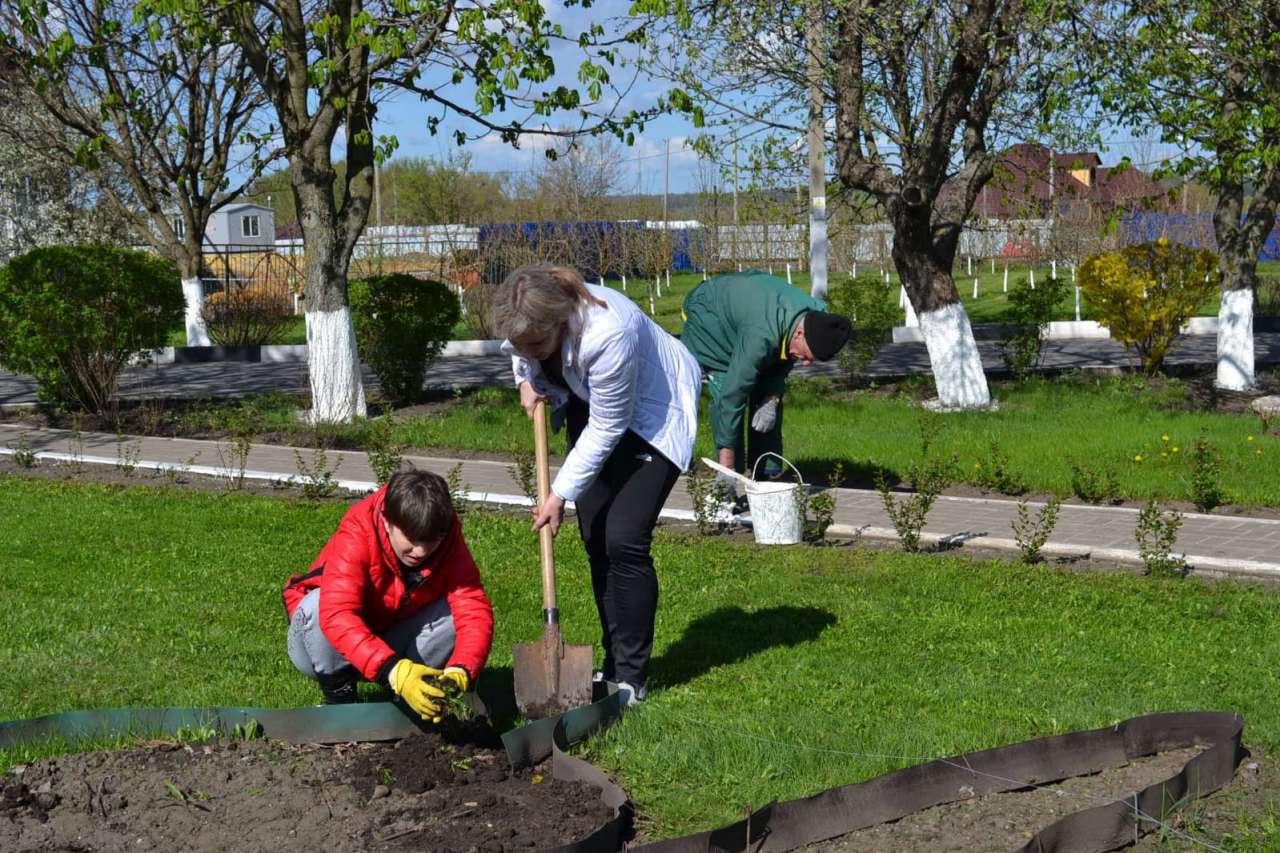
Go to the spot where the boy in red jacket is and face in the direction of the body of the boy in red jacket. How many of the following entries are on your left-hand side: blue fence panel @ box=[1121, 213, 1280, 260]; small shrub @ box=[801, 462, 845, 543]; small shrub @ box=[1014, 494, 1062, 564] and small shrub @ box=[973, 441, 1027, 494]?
4

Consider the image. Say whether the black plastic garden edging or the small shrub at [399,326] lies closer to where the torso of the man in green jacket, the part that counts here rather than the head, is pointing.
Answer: the black plastic garden edging

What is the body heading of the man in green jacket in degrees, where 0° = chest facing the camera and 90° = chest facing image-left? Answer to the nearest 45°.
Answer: approximately 270°

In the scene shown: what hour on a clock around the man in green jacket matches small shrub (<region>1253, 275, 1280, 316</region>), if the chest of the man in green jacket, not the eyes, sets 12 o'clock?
The small shrub is roughly at 10 o'clock from the man in green jacket.

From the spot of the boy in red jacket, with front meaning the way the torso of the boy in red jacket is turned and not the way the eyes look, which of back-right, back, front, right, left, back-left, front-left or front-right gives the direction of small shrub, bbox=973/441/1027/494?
left

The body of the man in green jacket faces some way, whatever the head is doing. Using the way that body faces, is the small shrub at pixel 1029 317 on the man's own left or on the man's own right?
on the man's own left

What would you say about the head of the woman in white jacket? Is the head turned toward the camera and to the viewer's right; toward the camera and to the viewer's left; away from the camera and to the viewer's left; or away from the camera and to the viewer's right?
toward the camera and to the viewer's left

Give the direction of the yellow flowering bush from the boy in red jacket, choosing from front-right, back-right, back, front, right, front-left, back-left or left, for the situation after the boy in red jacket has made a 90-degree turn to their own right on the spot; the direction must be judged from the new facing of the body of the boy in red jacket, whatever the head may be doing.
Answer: back

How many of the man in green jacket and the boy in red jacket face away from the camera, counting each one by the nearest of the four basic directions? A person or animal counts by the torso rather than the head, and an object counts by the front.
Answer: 0

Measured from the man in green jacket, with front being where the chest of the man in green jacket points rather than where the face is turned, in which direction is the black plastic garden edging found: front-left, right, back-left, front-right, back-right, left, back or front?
right

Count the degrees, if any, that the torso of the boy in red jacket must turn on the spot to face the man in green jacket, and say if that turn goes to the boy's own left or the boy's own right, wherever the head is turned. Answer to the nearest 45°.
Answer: approximately 90° to the boy's own left

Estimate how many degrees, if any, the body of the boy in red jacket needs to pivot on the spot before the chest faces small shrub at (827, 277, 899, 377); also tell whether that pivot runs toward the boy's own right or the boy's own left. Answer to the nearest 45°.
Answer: approximately 90° to the boy's own left

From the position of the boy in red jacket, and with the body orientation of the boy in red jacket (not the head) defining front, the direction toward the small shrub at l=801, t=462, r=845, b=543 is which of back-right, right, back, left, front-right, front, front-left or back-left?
left

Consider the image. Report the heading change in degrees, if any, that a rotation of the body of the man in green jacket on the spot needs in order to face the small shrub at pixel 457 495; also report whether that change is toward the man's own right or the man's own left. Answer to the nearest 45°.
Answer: approximately 180°

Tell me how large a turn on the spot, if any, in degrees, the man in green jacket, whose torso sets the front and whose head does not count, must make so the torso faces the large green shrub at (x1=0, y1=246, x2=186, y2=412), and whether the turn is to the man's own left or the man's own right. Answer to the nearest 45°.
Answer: approximately 135° to the man's own left

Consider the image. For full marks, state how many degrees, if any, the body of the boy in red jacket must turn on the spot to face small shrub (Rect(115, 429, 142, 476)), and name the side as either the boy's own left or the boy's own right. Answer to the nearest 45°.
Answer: approximately 135° to the boy's own left

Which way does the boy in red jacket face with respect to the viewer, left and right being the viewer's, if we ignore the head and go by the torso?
facing the viewer and to the right of the viewer

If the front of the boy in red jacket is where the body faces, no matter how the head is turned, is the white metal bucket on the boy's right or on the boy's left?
on the boy's left
